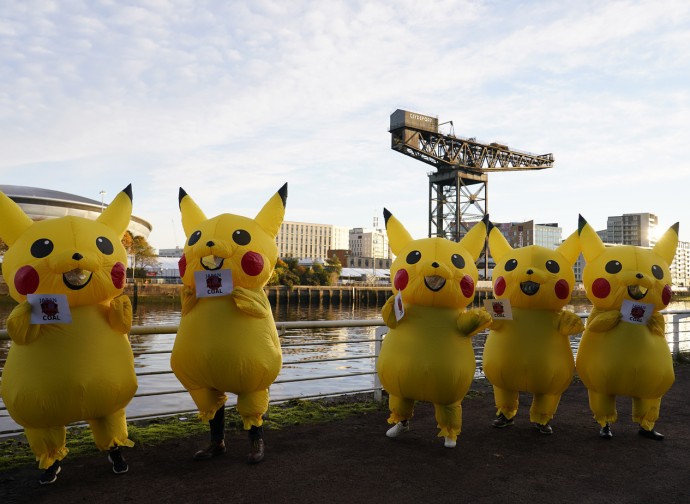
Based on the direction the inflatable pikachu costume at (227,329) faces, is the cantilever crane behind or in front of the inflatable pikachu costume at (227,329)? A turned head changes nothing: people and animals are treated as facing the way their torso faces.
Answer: behind

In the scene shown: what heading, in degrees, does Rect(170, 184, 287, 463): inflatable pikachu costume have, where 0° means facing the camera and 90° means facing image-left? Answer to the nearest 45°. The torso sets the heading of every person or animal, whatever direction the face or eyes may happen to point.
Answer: approximately 45°
